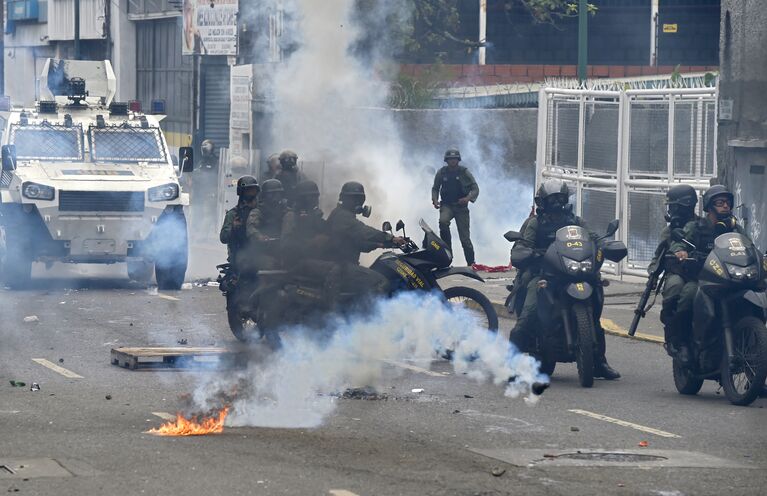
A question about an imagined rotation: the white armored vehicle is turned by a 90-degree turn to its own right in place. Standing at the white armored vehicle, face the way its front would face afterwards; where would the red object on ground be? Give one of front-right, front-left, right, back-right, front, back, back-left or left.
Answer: back

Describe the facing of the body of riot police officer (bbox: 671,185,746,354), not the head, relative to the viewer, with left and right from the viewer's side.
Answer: facing the viewer and to the right of the viewer

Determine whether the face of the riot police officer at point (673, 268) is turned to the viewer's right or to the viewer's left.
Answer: to the viewer's left

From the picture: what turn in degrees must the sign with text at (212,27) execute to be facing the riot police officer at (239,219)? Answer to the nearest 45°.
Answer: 0° — it already faces them

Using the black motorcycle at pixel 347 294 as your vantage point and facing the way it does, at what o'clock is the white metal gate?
The white metal gate is roughly at 10 o'clock from the black motorcycle.

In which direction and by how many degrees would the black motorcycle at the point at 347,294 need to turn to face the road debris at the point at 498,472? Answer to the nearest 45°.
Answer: approximately 90° to its right

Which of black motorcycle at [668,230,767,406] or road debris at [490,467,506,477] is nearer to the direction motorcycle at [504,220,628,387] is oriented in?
the road debris

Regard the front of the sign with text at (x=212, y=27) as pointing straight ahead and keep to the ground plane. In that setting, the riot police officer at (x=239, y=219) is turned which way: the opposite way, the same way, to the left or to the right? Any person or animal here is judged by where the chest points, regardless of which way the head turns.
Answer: to the left

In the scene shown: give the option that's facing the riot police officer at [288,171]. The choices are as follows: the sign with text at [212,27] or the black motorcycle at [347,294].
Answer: the sign with text

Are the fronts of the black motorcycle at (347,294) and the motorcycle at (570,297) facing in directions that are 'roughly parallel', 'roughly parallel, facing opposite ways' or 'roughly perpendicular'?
roughly perpendicular

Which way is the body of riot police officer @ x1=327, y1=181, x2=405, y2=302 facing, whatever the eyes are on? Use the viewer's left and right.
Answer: facing to the right of the viewer

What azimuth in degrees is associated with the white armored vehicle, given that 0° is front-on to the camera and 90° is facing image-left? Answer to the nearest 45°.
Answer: approximately 0°
